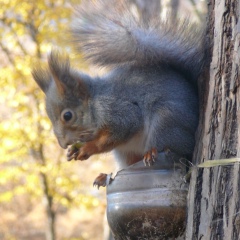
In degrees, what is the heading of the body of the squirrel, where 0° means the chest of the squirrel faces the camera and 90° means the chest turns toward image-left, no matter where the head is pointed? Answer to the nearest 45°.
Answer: approximately 90°

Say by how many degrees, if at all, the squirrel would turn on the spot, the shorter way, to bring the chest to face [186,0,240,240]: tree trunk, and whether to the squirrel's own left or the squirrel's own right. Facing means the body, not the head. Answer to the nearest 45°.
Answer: approximately 135° to the squirrel's own left
